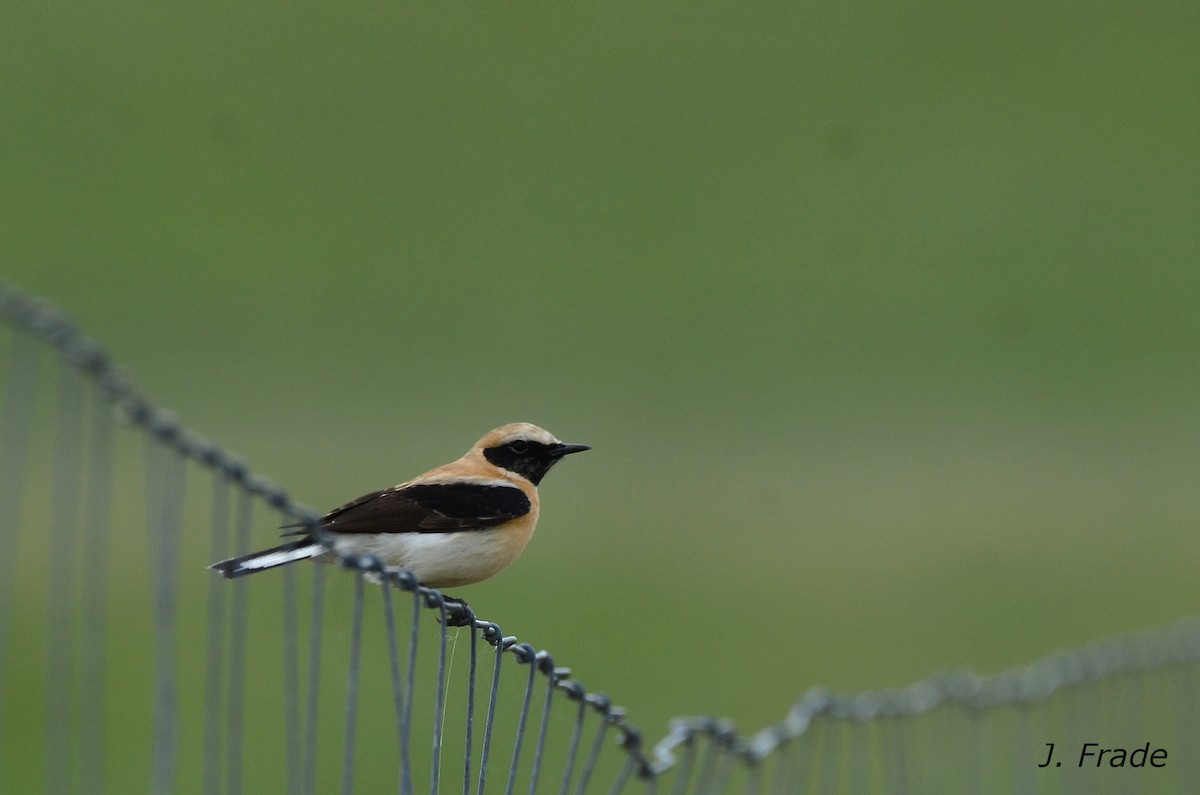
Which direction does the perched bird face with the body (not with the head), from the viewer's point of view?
to the viewer's right
